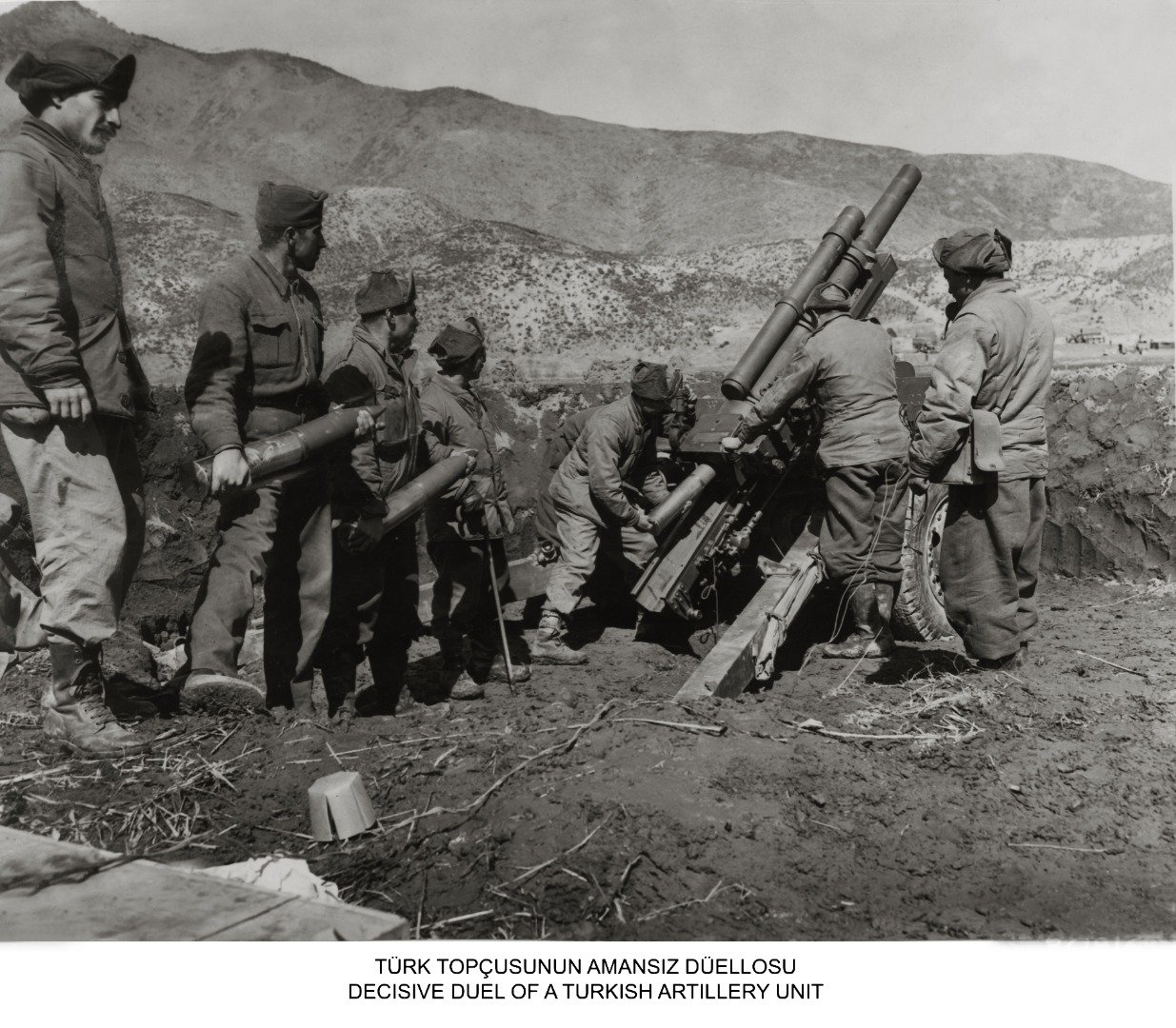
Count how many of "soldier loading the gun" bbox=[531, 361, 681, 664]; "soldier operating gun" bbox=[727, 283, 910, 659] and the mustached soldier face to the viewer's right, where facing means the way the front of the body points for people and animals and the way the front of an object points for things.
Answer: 2

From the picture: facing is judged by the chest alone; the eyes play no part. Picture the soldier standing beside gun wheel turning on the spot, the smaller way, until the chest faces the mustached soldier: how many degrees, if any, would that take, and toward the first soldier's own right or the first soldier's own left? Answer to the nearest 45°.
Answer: approximately 90° to the first soldier's own left

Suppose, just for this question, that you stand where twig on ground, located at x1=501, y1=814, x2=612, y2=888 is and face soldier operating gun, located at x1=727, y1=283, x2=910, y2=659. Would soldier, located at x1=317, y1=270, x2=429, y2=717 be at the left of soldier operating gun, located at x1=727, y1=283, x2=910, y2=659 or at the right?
left

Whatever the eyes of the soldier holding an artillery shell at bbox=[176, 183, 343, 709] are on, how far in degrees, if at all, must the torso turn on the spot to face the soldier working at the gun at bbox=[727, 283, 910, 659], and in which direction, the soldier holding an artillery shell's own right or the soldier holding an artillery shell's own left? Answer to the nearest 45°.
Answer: approximately 45° to the soldier holding an artillery shell's own left

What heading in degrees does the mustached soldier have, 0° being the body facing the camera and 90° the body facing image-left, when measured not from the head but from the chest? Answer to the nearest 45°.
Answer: approximately 270°

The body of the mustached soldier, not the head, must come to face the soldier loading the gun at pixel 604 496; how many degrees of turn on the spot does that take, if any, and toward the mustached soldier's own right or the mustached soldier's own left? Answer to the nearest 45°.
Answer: approximately 45° to the mustached soldier's own left

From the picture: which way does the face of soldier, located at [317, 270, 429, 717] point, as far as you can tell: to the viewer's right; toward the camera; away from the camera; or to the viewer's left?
to the viewer's right

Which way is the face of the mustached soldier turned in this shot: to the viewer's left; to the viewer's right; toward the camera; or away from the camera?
to the viewer's right

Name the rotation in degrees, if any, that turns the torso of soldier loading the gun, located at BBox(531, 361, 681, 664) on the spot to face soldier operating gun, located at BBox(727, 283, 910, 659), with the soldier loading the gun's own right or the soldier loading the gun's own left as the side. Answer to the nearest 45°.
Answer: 0° — they already face them

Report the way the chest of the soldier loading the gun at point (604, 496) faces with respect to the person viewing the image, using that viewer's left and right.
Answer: facing to the right of the viewer
